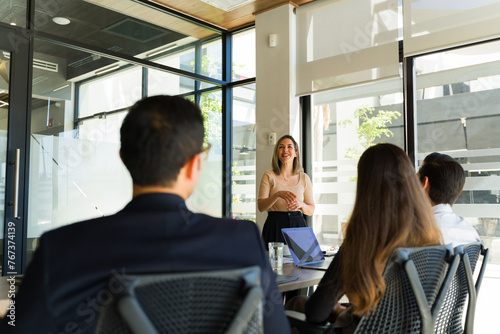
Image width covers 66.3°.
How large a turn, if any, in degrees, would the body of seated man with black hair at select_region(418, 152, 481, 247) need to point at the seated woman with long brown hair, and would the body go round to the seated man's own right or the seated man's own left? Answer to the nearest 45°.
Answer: approximately 135° to the seated man's own left

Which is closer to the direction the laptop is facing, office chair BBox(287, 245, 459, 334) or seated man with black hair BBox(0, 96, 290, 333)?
the office chair

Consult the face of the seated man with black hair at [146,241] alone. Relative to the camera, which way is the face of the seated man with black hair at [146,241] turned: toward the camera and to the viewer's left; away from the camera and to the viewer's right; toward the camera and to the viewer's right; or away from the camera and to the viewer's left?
away from the camera and to the viewer's right

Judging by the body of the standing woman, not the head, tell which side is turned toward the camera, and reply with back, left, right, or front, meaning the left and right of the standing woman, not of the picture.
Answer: front

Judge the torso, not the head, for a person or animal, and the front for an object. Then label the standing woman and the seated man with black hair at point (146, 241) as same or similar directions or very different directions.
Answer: very different directions

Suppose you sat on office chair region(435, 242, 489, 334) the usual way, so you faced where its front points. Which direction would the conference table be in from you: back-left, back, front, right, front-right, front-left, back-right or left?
front-left

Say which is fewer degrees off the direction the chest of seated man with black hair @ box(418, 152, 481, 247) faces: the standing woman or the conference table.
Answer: the standing woman

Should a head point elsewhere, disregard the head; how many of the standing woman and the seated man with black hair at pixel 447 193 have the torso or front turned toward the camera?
1

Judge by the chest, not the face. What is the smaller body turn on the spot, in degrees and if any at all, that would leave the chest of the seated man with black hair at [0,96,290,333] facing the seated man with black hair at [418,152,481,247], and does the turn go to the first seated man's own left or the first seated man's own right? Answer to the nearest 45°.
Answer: approximately 45° to the first seated man's own right

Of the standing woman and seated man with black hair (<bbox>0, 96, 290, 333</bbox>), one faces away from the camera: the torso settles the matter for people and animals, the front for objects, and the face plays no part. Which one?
the seated man with black hair

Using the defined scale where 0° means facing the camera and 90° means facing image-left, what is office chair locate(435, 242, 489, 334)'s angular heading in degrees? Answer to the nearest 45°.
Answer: approximately 135°

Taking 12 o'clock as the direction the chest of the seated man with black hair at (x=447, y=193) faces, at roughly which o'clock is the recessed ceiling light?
The recessed ceiling light is roughly at 11 o'clock from the seated man with black hair.

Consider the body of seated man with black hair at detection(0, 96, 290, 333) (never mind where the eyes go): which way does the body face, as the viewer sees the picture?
away from the camera

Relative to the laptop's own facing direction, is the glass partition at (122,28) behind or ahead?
behind

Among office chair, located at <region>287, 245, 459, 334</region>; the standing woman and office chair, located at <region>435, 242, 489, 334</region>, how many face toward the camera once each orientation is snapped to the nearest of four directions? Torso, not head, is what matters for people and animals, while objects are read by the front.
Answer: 1

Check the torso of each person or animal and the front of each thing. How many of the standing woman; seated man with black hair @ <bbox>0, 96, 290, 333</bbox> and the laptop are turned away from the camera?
1

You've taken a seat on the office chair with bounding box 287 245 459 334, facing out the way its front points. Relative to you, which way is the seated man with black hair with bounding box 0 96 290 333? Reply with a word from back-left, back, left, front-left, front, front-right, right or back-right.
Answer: left

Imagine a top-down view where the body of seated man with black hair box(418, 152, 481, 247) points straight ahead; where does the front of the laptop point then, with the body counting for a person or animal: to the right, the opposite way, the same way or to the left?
the opposite way
